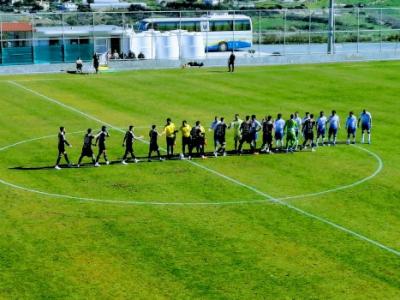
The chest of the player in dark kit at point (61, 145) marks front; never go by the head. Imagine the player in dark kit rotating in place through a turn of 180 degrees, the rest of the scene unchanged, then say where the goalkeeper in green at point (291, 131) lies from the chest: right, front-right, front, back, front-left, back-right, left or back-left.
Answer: back

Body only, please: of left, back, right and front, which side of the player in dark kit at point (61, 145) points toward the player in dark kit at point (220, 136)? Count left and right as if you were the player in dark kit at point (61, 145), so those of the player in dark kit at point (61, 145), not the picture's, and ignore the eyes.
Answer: front

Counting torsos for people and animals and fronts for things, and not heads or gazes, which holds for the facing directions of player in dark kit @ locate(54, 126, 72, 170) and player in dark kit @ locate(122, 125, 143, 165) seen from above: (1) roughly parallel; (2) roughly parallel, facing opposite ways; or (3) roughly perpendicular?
roughly parallel

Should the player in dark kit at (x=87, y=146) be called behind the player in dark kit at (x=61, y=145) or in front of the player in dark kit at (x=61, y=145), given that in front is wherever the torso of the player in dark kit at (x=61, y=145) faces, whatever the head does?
in front

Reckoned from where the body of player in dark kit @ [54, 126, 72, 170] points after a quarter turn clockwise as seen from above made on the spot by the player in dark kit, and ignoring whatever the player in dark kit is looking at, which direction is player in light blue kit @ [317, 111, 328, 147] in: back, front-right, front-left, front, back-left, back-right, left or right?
left

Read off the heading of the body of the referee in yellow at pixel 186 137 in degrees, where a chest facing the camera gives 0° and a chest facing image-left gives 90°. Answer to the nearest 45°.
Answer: approximately 45°

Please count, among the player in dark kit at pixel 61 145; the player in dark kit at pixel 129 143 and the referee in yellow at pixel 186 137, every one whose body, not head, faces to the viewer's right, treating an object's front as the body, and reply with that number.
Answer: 2

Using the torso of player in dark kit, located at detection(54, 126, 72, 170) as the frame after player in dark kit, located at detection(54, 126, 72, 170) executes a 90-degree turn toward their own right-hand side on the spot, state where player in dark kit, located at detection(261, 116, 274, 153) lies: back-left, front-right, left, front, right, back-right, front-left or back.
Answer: left

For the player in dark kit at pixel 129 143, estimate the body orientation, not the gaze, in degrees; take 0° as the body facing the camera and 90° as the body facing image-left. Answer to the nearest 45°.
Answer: approximately 270°

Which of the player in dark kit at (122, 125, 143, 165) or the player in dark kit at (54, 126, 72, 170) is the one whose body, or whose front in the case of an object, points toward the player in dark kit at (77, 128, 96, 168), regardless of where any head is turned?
the player in dark kit at (54, 126, 72, 170)

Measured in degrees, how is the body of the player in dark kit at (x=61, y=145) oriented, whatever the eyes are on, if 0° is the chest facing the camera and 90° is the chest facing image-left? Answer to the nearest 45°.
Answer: approximately 270°

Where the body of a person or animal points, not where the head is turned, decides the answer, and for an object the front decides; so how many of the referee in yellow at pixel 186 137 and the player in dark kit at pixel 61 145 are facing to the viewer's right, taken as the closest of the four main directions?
1
